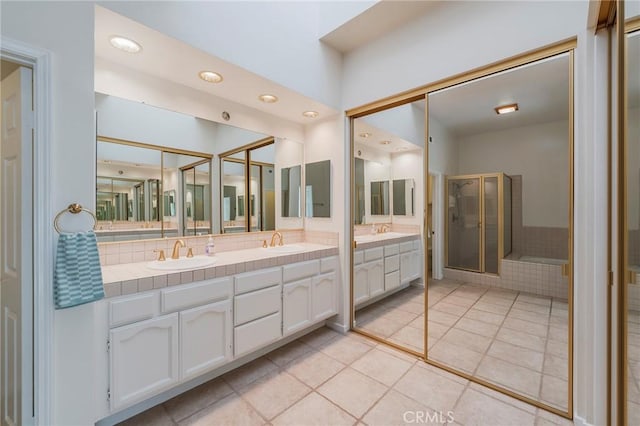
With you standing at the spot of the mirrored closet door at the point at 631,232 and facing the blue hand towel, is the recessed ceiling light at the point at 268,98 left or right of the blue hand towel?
right

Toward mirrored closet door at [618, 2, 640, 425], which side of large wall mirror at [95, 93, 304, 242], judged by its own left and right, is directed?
front

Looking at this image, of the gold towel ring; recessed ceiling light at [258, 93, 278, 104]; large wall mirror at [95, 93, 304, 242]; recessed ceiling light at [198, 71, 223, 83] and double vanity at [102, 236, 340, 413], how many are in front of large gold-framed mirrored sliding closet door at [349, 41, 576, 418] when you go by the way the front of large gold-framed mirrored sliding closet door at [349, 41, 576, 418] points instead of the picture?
5

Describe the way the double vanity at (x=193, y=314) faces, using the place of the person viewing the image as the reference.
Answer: facing the viewer and to the right of the viewer

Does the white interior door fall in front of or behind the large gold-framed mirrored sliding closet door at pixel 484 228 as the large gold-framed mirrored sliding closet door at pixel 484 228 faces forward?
in front

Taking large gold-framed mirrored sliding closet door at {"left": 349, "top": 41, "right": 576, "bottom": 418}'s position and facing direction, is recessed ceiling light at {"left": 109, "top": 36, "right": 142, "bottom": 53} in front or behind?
in front

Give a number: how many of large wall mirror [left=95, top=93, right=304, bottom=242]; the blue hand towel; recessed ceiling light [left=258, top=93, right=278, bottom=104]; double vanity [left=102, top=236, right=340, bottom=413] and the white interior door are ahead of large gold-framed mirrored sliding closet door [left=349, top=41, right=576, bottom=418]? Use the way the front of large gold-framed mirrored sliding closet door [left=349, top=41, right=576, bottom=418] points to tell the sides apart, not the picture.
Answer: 5

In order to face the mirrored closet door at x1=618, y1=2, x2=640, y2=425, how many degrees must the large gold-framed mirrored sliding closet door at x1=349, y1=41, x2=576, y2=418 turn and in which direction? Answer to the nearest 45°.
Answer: approximately 45° to its left

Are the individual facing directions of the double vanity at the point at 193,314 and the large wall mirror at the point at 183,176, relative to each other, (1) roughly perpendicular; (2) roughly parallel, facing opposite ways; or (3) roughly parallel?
roughly parallel

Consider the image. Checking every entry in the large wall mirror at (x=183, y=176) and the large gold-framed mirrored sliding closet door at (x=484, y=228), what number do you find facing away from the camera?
0

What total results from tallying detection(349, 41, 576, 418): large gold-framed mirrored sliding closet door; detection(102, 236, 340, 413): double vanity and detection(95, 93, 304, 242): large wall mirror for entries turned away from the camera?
0

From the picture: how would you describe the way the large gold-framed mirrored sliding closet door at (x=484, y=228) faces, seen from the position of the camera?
facing the viewer and to the left of the viewer
